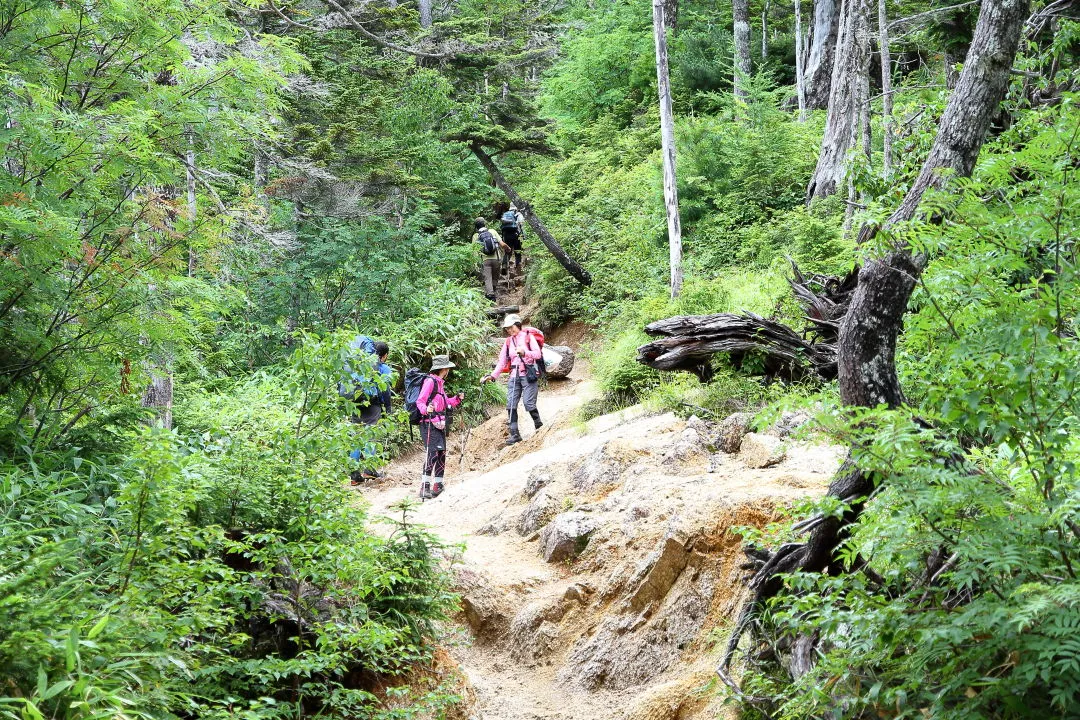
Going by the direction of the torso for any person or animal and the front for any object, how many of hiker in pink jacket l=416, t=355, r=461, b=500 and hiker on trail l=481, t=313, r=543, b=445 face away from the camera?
0

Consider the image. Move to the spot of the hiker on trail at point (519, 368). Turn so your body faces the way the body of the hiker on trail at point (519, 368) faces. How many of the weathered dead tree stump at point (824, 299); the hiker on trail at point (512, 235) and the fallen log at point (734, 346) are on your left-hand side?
2

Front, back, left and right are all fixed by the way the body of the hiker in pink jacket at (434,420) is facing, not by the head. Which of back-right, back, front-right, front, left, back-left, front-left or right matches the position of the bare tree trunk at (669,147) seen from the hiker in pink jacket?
left

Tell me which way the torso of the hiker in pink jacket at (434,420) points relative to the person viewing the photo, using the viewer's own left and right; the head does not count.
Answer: facing the viewer and to the right of the viewer

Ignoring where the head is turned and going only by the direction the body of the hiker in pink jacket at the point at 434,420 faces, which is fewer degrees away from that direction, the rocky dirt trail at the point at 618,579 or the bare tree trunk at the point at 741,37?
the rocky dirt trail

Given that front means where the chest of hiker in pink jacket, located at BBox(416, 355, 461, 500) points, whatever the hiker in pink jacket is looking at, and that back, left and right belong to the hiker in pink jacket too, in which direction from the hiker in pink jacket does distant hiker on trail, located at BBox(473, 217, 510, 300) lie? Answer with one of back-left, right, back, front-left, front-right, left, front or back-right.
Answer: back-left

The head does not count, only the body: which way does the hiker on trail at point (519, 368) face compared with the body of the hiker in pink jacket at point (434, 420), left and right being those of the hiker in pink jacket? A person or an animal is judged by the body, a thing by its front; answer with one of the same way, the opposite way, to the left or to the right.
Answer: to the right

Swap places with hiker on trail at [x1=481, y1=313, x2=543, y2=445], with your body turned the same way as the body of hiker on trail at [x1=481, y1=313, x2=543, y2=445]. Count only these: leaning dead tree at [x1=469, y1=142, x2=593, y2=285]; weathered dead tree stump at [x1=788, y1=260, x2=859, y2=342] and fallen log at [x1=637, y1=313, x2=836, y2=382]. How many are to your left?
2

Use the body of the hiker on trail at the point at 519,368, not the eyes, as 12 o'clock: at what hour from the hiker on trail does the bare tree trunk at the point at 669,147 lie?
The bare tree trunk is roughly at 6 o'clock from the hiker on trail.
